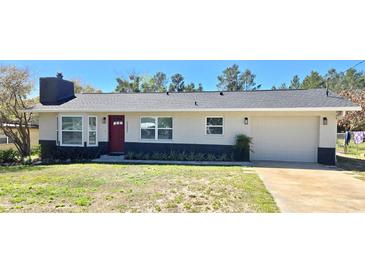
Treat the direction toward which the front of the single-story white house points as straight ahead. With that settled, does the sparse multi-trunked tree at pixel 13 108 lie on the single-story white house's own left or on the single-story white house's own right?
on the single-story white house's own right

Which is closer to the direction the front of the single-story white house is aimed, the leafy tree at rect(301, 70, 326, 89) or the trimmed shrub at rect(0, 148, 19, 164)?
the trimmed shrub

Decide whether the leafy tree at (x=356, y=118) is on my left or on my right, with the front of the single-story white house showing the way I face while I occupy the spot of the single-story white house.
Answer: on my left

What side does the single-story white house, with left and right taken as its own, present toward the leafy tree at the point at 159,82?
back

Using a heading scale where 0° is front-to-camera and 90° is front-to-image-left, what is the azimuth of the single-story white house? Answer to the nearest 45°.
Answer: approximately 0°

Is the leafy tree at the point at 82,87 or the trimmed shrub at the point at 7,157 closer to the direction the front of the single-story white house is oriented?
the trimmed shrub

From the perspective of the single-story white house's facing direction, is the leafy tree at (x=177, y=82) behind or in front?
behind

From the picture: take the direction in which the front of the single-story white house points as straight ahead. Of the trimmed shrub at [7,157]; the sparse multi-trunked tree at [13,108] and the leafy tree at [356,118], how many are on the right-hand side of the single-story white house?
2

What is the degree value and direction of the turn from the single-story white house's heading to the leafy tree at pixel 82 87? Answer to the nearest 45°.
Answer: approximately 135° to its right
